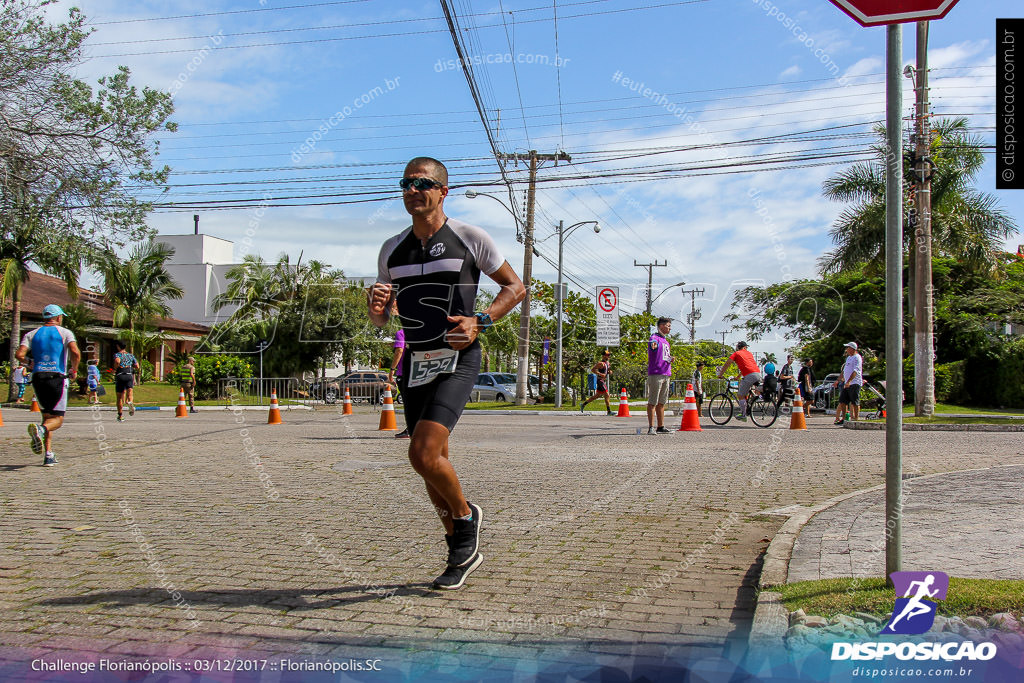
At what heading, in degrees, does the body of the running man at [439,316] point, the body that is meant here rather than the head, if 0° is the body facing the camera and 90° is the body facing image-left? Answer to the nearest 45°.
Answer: approximately 45°

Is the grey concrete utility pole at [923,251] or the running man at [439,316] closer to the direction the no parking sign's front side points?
the running man

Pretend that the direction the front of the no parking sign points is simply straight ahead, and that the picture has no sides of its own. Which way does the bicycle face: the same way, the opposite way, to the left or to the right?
to the right

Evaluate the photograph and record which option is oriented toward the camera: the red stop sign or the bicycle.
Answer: the red stop sign

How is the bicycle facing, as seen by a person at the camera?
facing to the left of the viewer

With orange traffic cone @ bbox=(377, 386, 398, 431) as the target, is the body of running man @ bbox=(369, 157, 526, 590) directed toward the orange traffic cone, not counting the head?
no

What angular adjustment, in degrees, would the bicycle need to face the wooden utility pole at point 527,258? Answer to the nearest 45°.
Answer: approximately 45° to its right

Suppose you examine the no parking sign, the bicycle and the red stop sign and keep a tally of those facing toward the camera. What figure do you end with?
2

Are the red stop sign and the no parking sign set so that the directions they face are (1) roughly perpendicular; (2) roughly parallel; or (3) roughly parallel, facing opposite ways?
roughly parallel

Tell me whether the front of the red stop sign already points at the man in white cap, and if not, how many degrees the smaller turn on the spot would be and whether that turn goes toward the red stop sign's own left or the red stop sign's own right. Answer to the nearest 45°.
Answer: approximately 180°

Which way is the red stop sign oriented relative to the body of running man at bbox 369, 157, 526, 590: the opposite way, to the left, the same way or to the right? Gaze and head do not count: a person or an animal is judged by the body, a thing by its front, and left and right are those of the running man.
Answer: the same way

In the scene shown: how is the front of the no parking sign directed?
toward the camera

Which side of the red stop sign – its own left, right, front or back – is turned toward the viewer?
front

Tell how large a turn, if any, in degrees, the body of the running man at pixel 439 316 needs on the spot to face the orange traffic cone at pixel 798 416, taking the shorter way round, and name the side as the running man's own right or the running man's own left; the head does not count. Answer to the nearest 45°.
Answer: approximately 180°

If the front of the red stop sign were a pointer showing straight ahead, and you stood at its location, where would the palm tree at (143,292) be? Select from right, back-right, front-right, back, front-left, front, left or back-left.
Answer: back-right

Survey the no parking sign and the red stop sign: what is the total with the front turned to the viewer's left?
0
